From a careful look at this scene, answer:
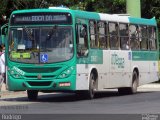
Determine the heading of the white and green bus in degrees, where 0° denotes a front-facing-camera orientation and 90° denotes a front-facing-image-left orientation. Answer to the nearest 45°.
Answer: approximately 45°
